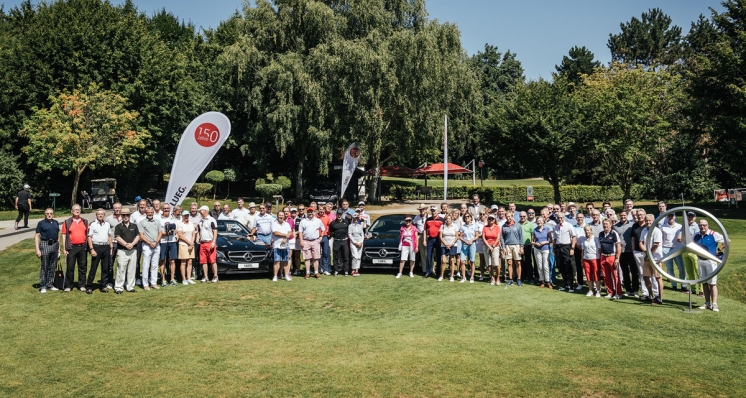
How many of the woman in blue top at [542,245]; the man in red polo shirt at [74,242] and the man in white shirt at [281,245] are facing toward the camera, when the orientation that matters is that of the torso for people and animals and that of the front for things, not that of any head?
3

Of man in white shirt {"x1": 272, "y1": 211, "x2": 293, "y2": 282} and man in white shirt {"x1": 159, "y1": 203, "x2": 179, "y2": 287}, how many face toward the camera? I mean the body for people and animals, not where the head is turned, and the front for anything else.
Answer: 2

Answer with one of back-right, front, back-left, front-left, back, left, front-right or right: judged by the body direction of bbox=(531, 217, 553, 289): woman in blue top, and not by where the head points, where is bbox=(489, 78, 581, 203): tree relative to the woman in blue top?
back

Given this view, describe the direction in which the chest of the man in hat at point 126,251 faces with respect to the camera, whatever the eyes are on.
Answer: toward the camera

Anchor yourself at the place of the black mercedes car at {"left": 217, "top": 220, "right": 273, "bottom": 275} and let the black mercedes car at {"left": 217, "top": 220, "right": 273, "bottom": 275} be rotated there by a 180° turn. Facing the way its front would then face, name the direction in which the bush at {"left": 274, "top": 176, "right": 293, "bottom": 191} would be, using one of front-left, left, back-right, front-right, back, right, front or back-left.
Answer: front-right

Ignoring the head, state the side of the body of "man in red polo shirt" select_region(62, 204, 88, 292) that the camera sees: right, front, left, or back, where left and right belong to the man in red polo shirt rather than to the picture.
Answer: front

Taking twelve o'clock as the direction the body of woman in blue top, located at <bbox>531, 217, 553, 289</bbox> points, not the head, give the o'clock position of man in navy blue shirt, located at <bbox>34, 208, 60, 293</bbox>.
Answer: The man in navy blue shirt is roughly at 2 o'clock from the woman in blue top.

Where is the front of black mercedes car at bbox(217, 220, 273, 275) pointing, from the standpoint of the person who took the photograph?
facing the viewer and to the right of the viewer

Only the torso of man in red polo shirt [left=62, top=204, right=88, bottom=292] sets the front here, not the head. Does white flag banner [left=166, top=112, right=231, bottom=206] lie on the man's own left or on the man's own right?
on the man's own left

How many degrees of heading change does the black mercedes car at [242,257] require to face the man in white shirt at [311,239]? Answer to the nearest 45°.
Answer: approximately 45° to its left

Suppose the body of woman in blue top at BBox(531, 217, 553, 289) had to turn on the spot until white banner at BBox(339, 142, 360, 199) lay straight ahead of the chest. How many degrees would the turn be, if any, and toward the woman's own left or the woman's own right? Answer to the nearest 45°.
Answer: approximately 135° to the woman's own right

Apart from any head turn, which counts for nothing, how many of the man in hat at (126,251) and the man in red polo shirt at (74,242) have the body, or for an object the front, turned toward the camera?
2

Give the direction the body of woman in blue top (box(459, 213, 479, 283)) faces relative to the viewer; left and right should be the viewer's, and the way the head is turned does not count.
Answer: facing the viewer
